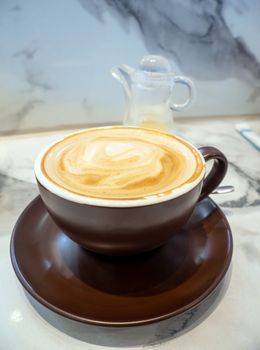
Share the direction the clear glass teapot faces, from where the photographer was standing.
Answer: facing to the left of the viewer
